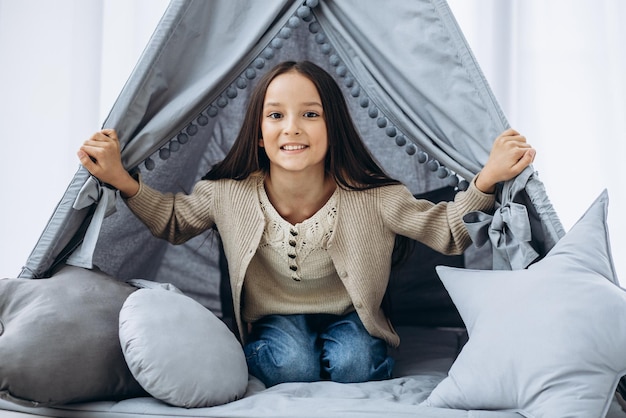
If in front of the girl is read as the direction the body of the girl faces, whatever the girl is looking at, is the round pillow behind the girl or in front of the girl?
in front

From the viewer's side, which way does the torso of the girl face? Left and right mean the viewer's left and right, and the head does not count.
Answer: facing the viewer

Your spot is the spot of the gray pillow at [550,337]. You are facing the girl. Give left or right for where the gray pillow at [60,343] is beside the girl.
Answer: left

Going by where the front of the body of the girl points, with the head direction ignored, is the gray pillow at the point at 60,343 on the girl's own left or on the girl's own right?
on the girl's own right

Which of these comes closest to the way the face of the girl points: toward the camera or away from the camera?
toward the camera

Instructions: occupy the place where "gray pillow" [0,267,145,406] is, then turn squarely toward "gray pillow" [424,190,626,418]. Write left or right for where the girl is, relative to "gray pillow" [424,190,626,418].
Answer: left

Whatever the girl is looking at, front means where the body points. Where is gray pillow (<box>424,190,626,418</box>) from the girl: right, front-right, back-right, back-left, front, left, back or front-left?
front-left

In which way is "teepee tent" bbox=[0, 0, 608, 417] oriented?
toward the camera

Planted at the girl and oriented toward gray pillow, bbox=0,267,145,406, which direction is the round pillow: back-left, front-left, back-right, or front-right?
front-left
